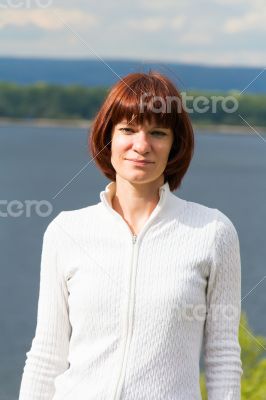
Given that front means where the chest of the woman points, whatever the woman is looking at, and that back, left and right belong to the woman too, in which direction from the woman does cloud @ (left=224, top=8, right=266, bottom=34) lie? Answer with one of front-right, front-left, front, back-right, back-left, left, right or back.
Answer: back

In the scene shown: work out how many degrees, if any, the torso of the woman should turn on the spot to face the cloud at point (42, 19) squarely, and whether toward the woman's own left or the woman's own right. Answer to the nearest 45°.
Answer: approximately 180°

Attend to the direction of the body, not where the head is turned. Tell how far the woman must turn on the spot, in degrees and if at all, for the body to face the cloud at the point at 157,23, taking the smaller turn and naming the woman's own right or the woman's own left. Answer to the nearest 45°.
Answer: approximately 180°

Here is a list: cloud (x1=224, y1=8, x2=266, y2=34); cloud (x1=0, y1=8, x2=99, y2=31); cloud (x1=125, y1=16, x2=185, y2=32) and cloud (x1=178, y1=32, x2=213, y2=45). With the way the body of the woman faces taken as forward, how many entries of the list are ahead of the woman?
0

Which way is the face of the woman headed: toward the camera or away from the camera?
toward the camera

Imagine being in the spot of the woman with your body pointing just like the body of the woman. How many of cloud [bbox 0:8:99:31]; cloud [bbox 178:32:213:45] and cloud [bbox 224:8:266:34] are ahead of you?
0

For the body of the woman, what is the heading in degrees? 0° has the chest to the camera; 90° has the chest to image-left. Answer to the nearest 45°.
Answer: approximately 0°

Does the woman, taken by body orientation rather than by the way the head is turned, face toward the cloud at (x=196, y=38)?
no
